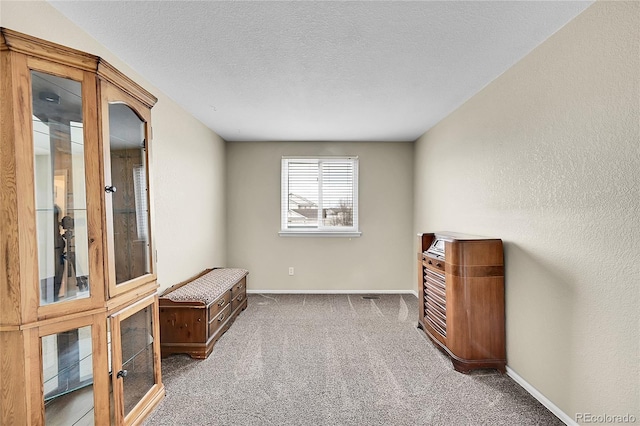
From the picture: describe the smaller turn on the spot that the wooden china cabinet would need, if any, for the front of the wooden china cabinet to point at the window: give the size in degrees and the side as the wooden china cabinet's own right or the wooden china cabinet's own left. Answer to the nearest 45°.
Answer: approximately 90° to the wooden china cabinet's own left

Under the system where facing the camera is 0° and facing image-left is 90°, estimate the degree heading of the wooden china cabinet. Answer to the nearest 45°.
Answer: approximately 315°

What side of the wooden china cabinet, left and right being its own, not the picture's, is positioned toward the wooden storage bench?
left
